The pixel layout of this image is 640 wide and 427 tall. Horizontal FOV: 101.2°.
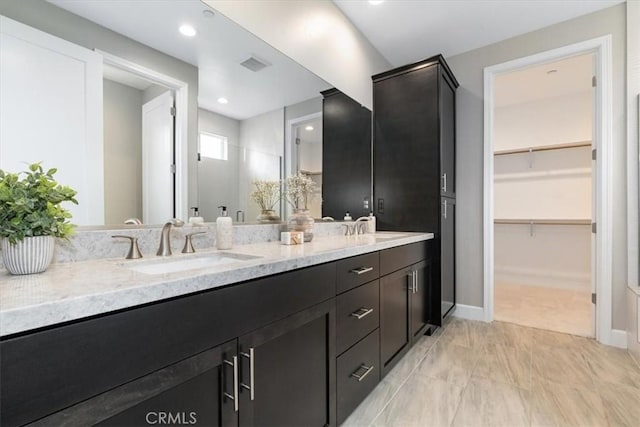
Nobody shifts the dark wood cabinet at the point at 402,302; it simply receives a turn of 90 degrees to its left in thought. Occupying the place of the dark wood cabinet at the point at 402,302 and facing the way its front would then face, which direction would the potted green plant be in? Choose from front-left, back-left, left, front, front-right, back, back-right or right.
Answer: back

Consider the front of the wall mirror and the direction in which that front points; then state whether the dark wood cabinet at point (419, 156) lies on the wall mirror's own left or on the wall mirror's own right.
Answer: on the wall mirror's own left

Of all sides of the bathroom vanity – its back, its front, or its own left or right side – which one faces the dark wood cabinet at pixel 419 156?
left

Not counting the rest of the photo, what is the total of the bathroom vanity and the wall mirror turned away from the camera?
0

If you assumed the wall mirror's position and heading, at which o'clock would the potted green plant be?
The potted green plant is roughly at 3 o'clock from the wall mirror.

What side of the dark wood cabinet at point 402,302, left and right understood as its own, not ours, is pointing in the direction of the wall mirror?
right

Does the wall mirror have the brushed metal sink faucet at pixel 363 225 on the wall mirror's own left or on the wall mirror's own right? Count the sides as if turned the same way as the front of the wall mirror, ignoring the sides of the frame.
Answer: on the wall mirror's own left

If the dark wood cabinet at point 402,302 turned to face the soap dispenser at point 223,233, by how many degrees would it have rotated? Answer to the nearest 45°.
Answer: approximately 90° to its right
